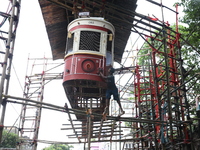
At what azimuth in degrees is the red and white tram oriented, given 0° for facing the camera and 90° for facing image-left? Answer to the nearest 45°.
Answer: approximately 0°

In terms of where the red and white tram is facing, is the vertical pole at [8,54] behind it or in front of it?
in front
